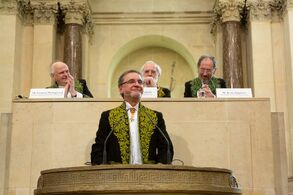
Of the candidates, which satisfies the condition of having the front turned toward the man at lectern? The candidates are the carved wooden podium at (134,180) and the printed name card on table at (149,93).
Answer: the printed name card on table

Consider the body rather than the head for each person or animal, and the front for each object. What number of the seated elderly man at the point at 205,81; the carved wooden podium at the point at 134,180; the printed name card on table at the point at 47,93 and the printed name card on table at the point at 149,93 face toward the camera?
4

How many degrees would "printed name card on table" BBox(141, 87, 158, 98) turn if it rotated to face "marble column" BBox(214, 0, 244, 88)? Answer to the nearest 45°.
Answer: approximately 180°

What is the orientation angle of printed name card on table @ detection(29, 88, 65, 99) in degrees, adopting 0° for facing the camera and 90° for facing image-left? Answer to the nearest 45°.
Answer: approximately 0°

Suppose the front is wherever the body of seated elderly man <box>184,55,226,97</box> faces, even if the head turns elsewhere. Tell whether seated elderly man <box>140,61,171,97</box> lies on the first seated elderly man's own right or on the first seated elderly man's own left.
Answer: on the first seated elderly man's own right

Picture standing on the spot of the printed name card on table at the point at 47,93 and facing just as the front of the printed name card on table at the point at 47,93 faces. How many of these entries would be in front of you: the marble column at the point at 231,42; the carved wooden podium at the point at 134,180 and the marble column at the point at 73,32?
1

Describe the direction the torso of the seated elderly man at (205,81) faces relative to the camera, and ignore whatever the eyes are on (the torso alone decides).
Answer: toward the camera

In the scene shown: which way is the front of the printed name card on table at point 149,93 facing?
toward the camera

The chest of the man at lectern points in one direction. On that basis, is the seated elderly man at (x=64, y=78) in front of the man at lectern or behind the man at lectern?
behind

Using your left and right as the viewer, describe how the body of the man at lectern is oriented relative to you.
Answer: facing the viewer

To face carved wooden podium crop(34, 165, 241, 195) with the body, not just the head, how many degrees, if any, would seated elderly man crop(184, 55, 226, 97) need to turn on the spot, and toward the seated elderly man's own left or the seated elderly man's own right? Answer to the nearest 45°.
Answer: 0° — they already face it

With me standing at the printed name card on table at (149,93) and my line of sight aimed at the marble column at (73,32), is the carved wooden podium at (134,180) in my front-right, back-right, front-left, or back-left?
back-left

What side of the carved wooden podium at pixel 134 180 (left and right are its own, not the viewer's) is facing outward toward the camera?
front

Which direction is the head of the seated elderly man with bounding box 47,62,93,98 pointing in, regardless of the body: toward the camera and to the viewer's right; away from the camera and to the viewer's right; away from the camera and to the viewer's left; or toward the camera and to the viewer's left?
toward the camera and to the viewer's right
